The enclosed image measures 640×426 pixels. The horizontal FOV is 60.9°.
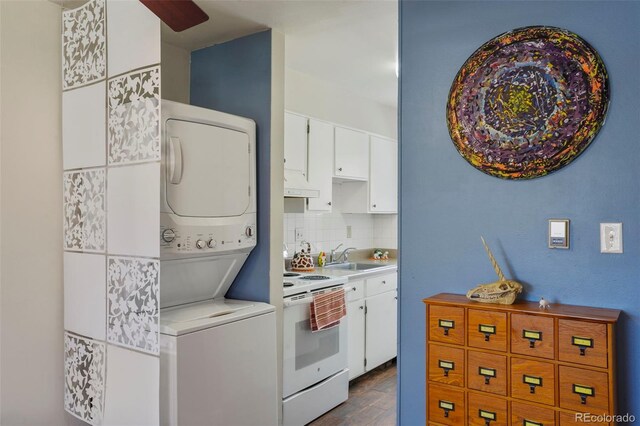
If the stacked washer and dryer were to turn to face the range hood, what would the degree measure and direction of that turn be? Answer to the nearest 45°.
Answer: approximately 90° to its left

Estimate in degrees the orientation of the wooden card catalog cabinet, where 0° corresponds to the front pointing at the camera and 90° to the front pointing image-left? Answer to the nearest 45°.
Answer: approximately 45°

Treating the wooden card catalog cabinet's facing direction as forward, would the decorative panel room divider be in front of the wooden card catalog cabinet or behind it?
in front

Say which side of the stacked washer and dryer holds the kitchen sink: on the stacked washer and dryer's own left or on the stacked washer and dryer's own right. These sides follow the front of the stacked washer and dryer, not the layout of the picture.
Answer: on the stacked washer and dryer's own left

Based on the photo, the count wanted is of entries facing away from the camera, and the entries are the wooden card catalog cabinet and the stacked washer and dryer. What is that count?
0

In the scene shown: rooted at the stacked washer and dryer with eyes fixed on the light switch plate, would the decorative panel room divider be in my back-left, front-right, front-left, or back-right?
back-right

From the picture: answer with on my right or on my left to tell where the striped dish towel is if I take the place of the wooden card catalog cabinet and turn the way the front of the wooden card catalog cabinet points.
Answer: on my right

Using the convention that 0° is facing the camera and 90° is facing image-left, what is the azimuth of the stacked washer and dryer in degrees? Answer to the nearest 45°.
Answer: approximately 315°

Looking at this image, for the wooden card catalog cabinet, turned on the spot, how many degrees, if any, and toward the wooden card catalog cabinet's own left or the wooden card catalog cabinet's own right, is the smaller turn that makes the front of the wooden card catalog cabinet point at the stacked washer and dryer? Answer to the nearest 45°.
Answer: approximately 45° to the wooden card catalog cabinet's own right

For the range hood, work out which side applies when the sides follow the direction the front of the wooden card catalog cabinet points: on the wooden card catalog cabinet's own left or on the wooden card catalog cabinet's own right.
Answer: on the wooden card catalog cabinet's own right

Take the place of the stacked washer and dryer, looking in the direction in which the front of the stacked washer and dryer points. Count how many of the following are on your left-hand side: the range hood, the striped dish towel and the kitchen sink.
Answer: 3
